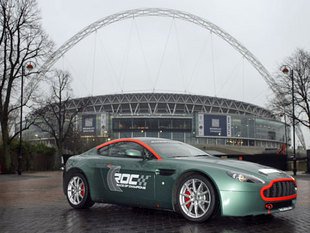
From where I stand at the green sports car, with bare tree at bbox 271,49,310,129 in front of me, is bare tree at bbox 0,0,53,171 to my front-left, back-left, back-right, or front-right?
front-left

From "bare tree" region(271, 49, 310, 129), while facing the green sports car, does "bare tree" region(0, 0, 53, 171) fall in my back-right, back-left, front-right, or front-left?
front-right

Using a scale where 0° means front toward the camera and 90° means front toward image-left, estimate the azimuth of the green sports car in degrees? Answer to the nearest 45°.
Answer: approximately 315°

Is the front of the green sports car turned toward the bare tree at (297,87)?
no

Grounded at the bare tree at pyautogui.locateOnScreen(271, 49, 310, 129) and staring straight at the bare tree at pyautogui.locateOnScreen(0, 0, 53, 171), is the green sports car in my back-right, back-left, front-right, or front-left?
front-left

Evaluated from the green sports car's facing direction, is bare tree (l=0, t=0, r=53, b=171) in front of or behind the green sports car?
behind

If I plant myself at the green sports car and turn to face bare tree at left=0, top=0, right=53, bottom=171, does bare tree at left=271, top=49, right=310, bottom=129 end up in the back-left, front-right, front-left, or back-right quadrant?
front-right
